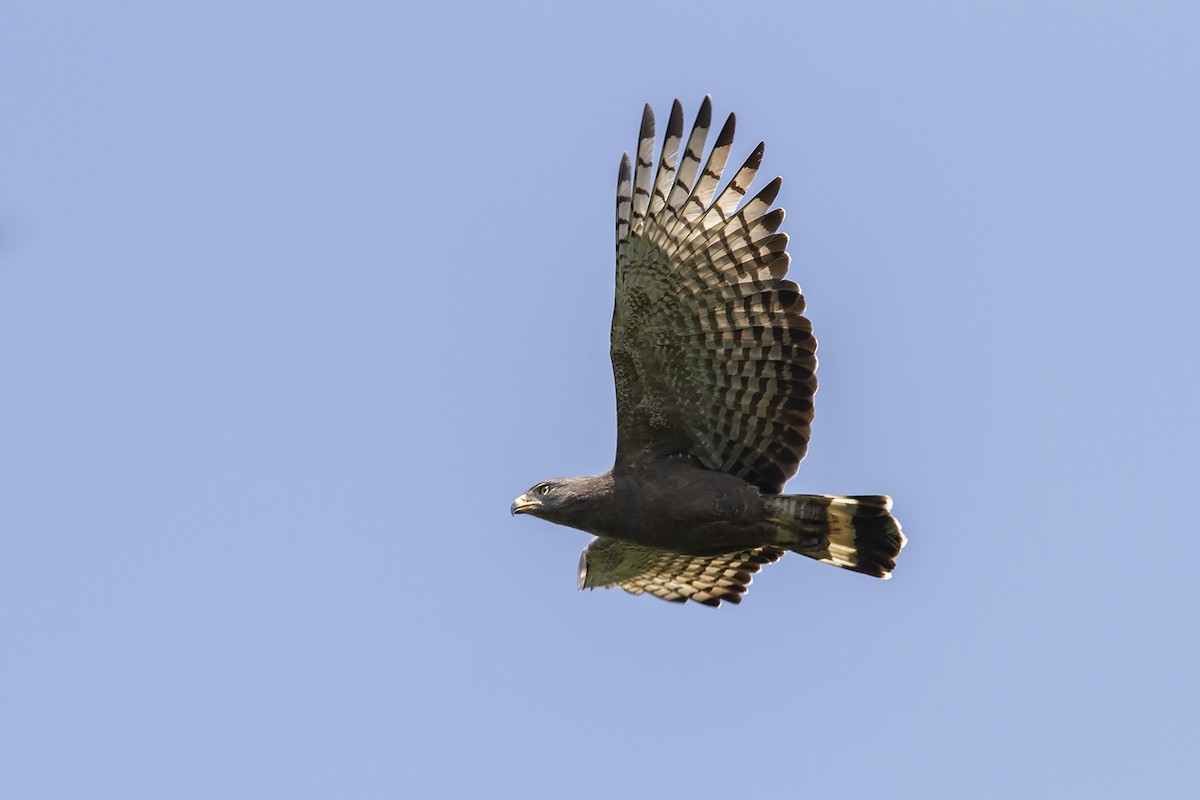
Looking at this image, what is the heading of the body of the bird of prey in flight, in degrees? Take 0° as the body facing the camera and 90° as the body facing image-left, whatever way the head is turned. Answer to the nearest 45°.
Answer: approximately 90°
